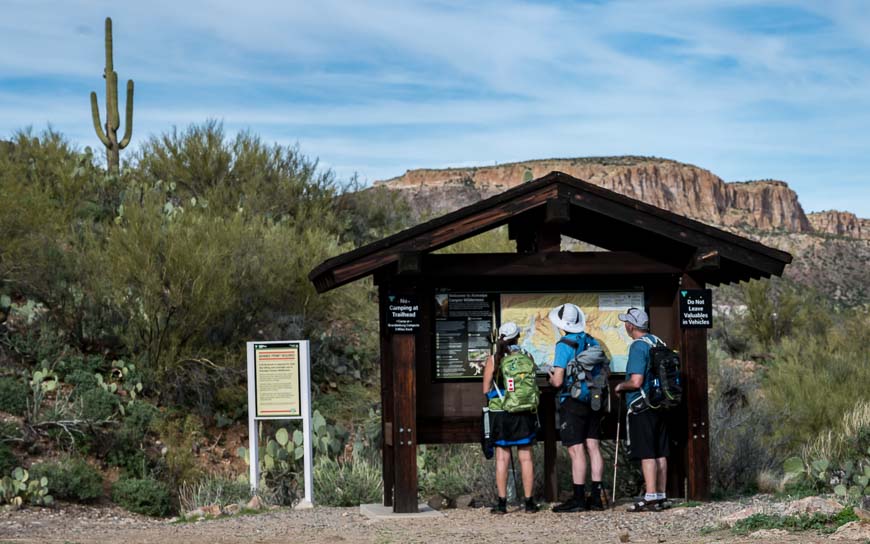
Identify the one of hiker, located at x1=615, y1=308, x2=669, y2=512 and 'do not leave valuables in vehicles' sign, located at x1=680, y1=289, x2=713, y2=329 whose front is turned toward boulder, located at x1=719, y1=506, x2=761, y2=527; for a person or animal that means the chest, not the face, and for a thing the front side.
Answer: the 'do not leave valuables in vehicles' sign

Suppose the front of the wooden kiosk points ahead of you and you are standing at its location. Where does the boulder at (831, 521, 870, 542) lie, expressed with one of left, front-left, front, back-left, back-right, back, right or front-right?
front-left

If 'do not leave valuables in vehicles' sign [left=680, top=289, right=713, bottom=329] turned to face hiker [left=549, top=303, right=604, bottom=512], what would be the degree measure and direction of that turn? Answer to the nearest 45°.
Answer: approximately 45° to its right

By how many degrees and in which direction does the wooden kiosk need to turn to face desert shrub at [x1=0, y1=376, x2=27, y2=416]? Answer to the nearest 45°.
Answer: approximately 135° to its right

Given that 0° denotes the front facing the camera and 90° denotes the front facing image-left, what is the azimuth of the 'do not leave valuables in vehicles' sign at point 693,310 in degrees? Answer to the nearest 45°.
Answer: approximately 0°

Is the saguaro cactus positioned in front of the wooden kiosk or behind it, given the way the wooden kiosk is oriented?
behind

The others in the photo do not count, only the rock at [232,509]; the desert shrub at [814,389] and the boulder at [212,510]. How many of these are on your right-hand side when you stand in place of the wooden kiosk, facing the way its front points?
2

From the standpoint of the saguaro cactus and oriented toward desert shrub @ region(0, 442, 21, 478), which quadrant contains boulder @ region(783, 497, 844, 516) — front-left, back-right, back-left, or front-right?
front-left

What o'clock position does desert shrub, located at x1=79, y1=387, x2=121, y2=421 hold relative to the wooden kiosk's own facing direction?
The desert shrub is roughly at 4 o'clock from the wooden kiosk.

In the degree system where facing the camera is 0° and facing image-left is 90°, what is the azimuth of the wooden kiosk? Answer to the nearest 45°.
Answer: approximately 0°

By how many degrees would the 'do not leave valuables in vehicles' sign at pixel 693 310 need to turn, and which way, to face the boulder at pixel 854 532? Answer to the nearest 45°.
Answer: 0° — it already faces it

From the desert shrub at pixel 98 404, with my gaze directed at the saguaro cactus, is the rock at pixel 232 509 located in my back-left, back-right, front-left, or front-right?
back-right

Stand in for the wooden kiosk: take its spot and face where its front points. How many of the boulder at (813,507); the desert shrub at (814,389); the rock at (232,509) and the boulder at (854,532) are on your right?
1
